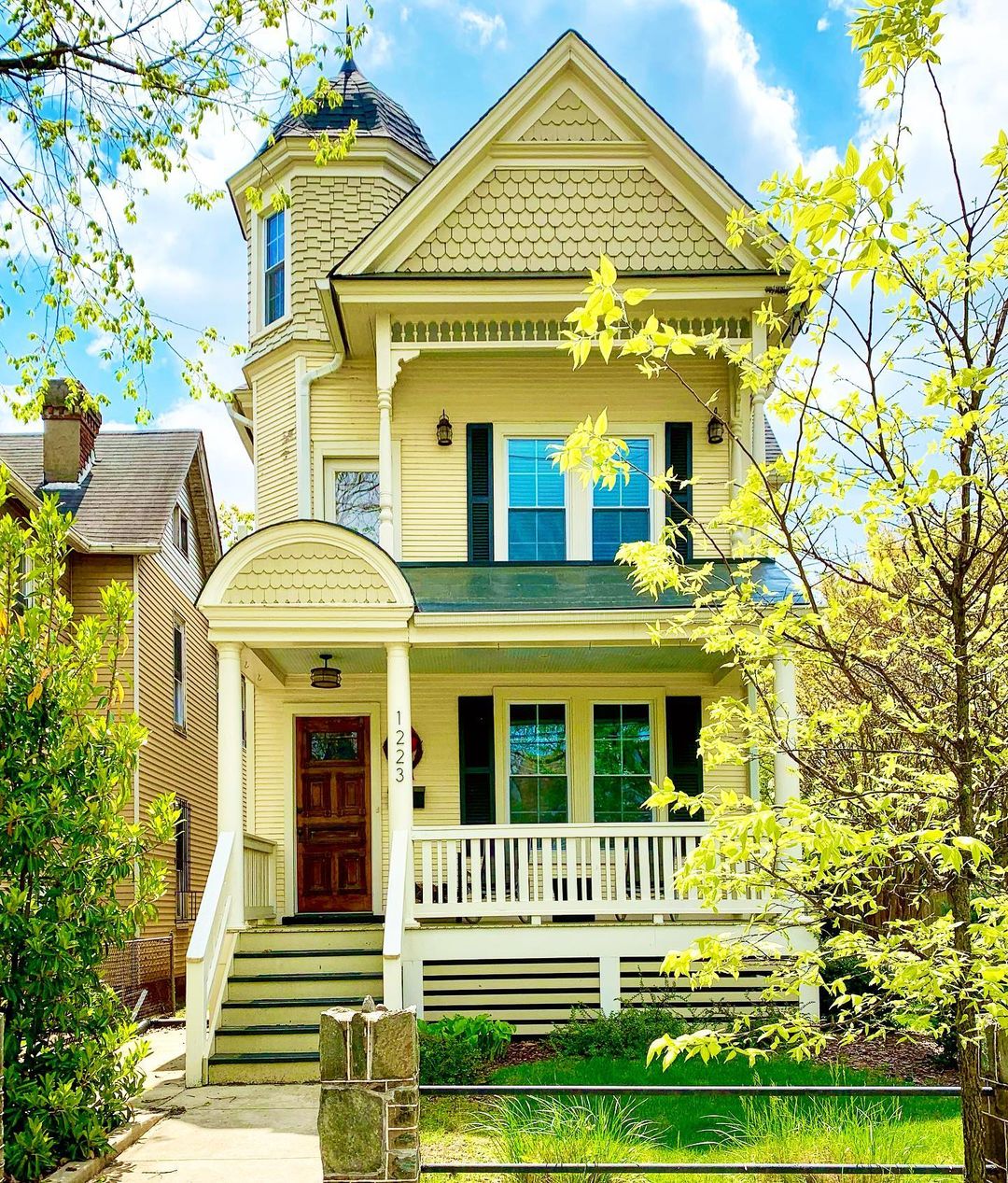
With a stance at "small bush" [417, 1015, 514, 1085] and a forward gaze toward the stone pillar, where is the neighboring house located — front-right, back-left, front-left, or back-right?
back-right

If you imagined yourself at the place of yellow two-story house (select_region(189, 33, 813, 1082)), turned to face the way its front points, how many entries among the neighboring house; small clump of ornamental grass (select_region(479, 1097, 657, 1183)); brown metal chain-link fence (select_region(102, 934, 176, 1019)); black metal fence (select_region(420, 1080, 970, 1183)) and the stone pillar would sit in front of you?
3

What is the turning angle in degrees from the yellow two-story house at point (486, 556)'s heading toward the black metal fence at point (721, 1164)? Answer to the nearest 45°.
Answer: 0° — it already faces it

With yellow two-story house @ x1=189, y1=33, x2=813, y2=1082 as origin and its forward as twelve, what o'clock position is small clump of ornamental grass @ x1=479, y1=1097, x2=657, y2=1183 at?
The small clump of ornamental grass is roughly at 12 o'clock from the yellow two-story house.

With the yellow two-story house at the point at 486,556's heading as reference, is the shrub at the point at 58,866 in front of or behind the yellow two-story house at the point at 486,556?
in front

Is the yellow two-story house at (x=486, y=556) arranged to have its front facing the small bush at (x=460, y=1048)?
yes

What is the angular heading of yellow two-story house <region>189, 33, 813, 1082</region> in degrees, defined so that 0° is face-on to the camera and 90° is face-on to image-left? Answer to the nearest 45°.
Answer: approximately 0°

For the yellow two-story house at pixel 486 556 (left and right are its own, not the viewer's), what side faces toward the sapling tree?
front

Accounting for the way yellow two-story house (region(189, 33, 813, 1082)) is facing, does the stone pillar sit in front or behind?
in front

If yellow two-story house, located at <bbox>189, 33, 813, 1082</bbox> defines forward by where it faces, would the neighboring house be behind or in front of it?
behind
